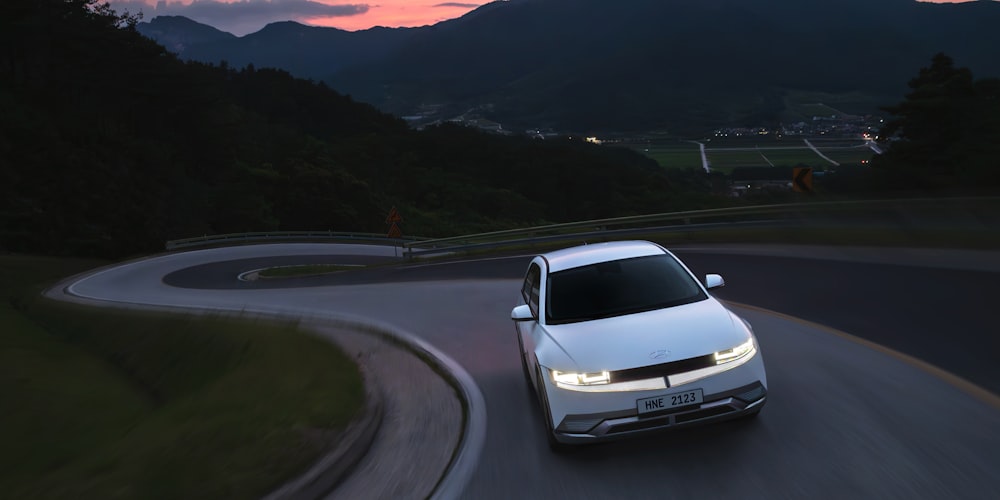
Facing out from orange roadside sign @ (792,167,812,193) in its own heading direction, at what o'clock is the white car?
The white car is roughly at 12 o'clock from the orange roadside sign.

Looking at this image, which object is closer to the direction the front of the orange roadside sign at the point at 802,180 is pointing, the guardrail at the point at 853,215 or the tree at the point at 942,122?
the guardrail

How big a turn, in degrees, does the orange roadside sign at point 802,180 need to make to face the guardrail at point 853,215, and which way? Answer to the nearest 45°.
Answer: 0° — it already faces it

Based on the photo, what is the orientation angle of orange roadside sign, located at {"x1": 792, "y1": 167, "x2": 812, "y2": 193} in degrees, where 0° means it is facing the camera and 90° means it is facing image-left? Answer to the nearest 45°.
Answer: approximately 0°

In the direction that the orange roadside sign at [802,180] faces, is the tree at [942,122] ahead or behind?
behind

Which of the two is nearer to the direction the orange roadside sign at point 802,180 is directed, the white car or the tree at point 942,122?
the white car
